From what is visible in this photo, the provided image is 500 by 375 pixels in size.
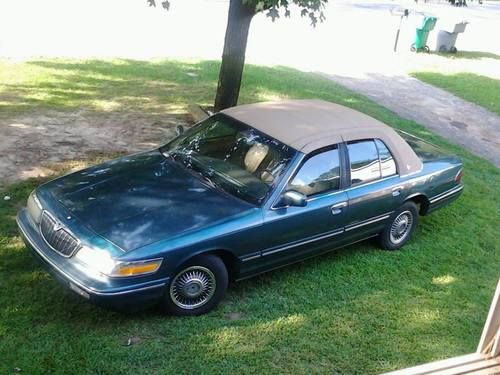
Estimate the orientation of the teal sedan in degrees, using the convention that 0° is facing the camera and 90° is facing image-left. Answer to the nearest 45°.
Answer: approximately 45°

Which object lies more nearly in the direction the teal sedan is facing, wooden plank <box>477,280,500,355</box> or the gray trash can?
the wooden plank

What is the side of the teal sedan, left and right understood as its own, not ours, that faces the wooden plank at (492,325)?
left

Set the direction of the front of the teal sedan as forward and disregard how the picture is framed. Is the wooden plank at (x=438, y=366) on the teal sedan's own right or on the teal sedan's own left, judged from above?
on the teal sedan's own left

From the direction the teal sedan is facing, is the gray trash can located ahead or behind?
behind

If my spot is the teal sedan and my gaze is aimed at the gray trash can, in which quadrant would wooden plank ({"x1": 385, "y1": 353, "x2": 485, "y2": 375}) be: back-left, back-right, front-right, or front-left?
back-right

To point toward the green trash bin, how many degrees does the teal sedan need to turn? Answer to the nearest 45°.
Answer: approximately 135° to its right

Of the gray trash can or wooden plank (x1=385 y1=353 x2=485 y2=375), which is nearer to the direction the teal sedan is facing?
the wooden plank
